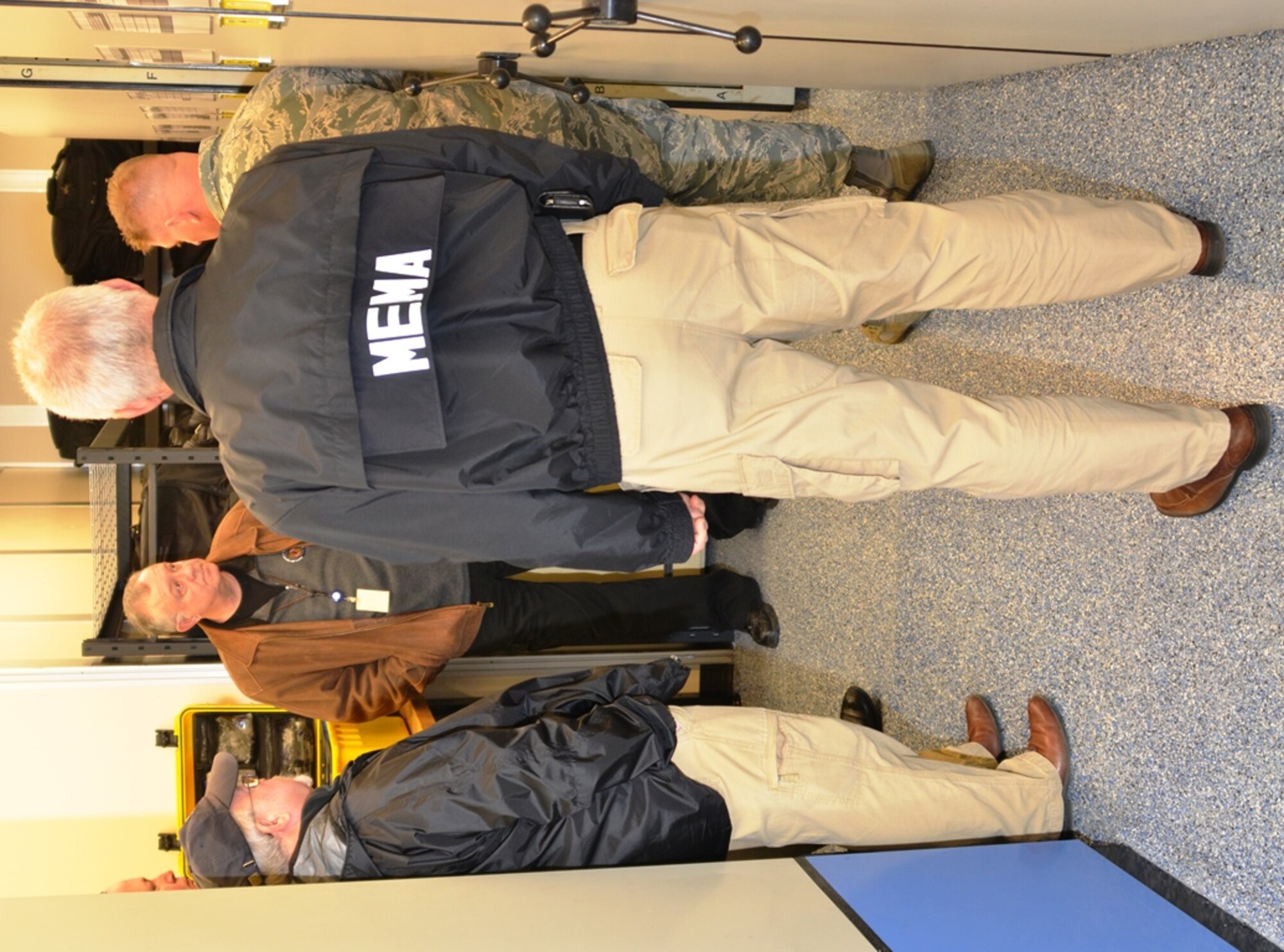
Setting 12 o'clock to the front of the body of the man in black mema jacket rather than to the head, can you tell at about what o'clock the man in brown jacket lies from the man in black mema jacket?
The man in brown jacket is roughly at 11 o'clock from the man in black mema jacket.

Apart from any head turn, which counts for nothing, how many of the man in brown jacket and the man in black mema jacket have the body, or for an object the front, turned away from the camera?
1

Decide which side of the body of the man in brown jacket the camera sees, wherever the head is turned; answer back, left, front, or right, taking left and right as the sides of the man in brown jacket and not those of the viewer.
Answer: front

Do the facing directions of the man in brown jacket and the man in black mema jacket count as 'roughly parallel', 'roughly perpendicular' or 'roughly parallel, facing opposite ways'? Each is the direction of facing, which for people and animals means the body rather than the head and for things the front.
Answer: roughly parallel, facing opposite ways

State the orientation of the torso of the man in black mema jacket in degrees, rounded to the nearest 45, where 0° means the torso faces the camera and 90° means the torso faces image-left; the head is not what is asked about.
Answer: approximately 180°

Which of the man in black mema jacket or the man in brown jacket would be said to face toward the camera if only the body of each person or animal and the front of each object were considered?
the man in brown jacket
